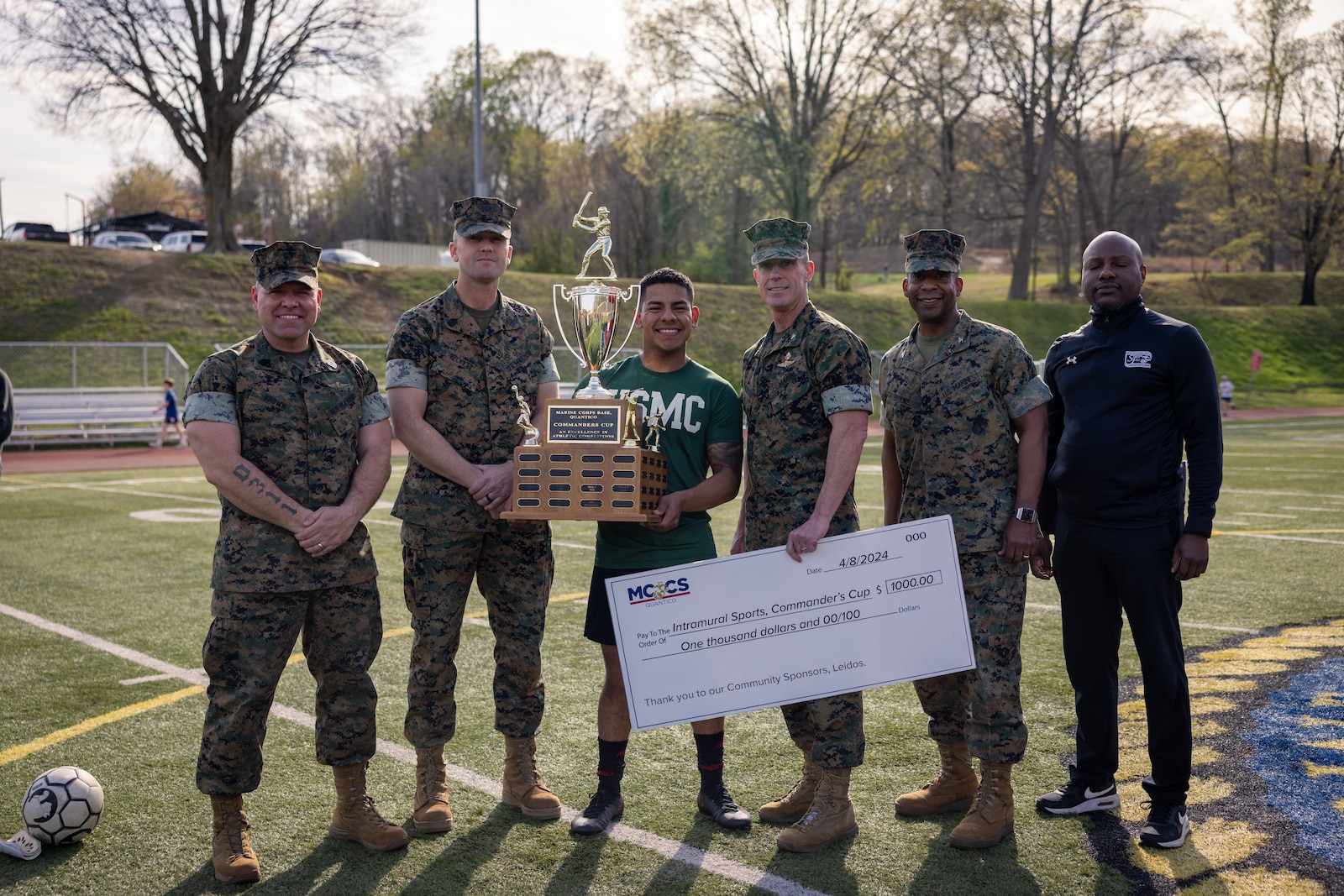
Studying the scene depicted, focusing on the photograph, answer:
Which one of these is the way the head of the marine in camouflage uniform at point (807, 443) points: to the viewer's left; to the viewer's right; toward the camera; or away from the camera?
toward the camera

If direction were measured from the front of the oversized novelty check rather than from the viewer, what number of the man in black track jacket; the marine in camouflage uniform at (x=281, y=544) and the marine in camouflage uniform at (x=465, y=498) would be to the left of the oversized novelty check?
1

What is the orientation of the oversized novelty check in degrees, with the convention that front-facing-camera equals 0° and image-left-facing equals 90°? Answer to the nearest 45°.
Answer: approximately 0°

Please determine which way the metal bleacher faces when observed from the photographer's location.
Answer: facing the viewer

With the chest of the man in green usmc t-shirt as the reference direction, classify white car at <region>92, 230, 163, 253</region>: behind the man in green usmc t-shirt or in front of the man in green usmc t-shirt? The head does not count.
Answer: behind

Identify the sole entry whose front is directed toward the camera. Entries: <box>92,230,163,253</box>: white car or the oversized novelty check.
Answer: the oversized novelty check

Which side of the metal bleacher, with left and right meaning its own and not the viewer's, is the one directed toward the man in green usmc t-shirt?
front

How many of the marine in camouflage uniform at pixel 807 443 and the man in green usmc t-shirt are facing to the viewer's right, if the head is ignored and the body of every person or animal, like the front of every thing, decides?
0

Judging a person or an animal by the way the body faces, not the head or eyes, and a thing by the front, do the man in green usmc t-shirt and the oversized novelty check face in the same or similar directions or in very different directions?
same or similar directions

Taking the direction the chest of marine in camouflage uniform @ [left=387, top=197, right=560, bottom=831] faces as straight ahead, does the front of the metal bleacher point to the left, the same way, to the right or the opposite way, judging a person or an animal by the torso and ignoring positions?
the same way

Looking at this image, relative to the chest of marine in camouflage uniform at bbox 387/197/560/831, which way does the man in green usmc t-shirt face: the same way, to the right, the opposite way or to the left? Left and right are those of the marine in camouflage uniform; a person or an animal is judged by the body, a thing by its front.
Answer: the same way

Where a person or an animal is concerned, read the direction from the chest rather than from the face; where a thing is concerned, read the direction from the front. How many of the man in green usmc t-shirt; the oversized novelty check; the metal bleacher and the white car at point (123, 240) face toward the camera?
3

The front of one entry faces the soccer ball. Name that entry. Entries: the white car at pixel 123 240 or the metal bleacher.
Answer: the metal bleacher

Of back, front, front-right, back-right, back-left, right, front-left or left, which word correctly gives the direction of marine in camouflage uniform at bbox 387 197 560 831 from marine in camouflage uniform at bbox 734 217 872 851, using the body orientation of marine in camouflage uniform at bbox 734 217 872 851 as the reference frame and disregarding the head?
front-right

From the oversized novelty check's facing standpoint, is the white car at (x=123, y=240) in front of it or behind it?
behind

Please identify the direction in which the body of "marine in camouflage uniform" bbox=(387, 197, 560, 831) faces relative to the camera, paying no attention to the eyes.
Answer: toward the camera
